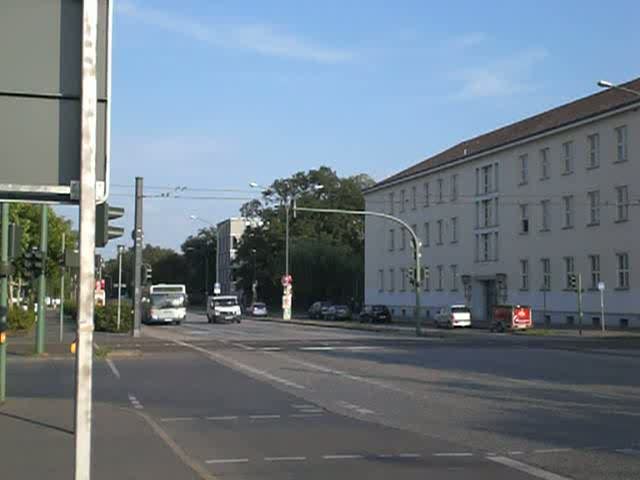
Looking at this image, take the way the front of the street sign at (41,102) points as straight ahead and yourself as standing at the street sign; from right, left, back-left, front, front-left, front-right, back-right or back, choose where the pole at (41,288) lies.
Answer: front

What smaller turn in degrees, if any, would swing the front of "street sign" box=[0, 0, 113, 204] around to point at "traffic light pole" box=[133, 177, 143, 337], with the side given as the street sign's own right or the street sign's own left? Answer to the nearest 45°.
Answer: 0° — it already faces it

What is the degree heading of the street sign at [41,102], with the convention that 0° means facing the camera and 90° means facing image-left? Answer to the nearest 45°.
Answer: approximately 180°
